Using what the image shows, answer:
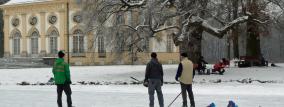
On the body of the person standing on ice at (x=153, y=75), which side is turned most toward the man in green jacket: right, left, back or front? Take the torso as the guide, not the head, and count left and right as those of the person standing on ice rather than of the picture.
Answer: left

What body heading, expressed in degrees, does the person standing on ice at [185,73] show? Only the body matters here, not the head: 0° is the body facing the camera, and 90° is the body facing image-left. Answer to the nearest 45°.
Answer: approximately 135°

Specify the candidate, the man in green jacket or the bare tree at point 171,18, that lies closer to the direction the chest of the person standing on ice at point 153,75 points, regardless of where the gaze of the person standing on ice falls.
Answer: the bare tree

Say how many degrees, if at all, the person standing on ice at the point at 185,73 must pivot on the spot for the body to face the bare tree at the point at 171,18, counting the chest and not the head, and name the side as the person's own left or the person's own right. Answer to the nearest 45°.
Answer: approximately 45° to the person's own right

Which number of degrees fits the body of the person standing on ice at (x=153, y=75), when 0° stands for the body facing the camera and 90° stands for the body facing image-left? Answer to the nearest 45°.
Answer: approximately 180°
